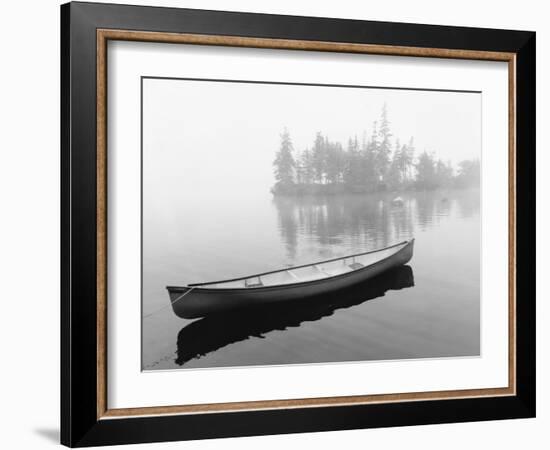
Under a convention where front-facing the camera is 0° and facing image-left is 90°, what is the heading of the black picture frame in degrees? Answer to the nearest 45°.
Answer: approximately 315°
